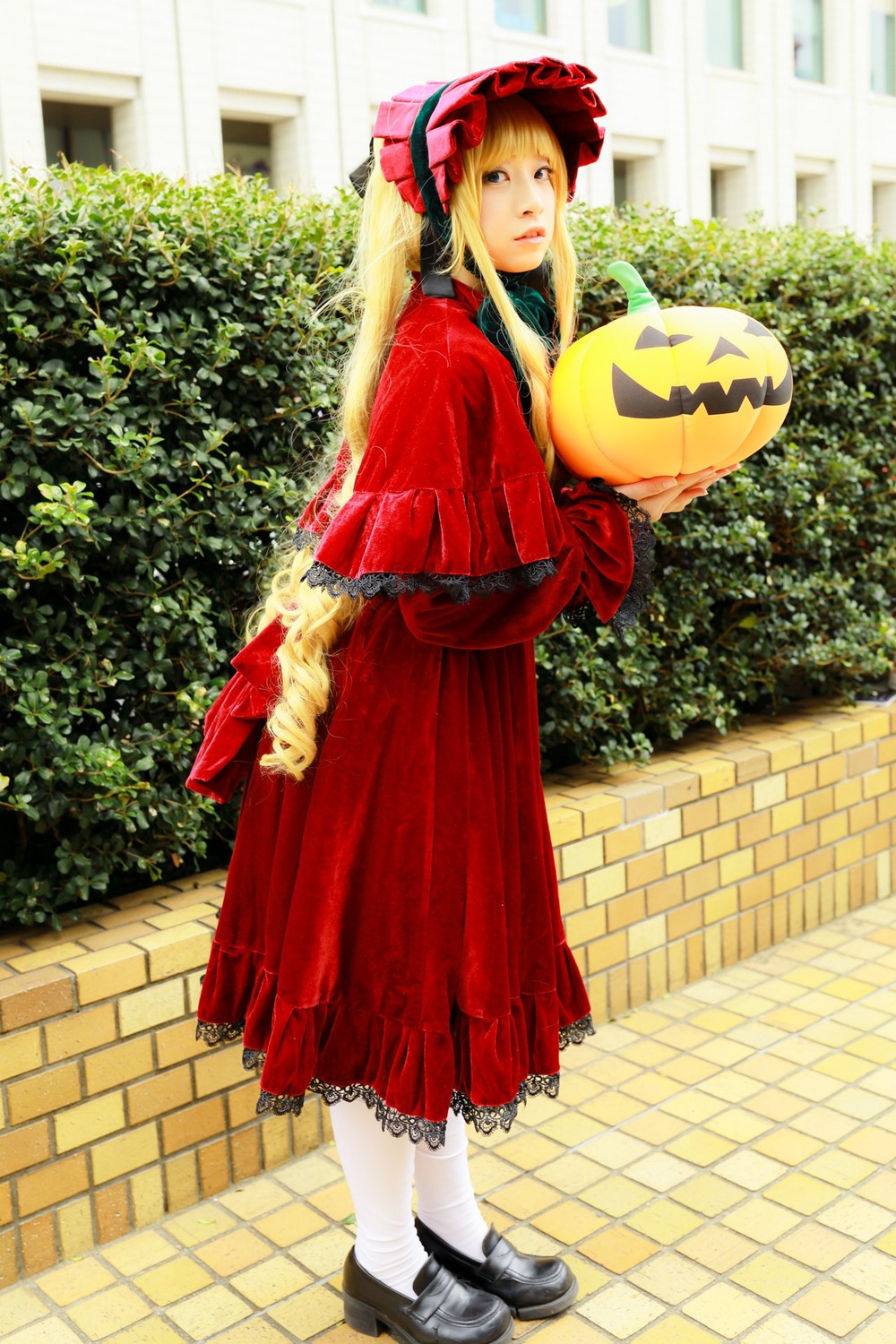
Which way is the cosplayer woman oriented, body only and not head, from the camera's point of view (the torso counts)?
to the viewer's right

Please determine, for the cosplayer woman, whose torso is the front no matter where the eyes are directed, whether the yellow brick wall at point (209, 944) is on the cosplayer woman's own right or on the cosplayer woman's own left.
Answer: on the cosplayer woman's own left
